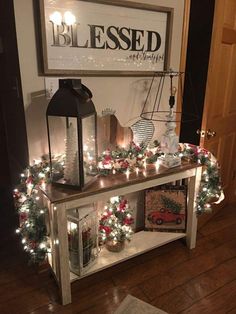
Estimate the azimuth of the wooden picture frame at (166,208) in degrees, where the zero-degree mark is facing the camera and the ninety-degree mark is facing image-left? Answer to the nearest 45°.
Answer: approximately 0°

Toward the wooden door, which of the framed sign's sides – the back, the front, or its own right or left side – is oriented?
left
